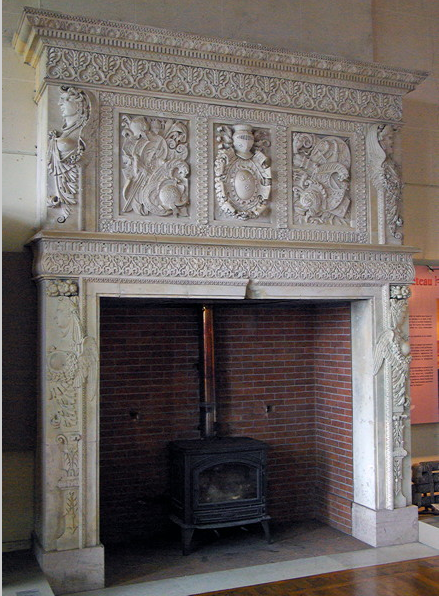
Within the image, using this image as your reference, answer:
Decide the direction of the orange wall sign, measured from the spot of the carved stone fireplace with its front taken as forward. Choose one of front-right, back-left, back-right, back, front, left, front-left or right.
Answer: left

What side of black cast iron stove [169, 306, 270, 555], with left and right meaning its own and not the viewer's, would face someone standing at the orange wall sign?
left

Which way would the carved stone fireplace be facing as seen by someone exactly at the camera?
facing the viewer and to the right of the viewer
